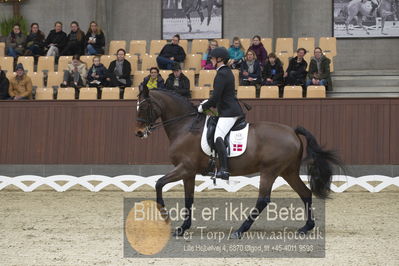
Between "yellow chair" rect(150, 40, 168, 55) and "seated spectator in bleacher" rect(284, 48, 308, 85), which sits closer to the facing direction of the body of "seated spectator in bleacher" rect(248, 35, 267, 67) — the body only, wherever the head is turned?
the seated spectator in bleacher

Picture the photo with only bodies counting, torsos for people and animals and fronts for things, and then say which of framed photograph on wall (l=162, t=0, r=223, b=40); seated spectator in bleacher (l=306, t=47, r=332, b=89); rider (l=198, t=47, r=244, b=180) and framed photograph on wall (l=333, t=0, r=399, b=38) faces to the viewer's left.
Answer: the rider

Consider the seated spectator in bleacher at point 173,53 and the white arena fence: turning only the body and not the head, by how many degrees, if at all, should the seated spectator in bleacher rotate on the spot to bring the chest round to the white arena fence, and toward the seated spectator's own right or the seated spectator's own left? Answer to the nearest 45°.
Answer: approximately 45° to the seated spectator's own left

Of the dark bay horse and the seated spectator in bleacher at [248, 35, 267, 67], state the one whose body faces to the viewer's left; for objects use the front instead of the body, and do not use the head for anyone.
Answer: the dark bay horse

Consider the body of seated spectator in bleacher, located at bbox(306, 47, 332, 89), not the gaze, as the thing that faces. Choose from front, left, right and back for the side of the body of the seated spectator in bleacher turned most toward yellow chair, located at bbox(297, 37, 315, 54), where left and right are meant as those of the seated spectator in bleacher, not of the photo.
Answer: back

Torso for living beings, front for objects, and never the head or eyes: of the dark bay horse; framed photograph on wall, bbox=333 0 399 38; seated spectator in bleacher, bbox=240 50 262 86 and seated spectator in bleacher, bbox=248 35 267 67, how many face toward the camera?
3

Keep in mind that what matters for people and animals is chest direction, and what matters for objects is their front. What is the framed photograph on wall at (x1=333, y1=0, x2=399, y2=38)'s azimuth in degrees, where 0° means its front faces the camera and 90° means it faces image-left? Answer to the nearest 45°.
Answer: approximately 0°

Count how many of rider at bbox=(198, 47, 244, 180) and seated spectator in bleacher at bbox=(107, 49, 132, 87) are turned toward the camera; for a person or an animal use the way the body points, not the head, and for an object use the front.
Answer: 1

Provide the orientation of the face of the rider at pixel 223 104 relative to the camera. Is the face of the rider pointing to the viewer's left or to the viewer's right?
to the viewer's left

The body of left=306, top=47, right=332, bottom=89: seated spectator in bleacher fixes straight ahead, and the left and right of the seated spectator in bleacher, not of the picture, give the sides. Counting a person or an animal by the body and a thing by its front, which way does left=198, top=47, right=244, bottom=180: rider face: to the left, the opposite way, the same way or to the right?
to the right

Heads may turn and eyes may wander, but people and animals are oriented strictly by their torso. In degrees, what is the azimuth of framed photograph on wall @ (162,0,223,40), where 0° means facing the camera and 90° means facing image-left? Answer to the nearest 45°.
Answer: approximately 0°

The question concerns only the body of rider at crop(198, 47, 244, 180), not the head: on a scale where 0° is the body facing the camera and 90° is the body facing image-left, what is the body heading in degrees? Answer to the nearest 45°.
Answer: approximately 90°
